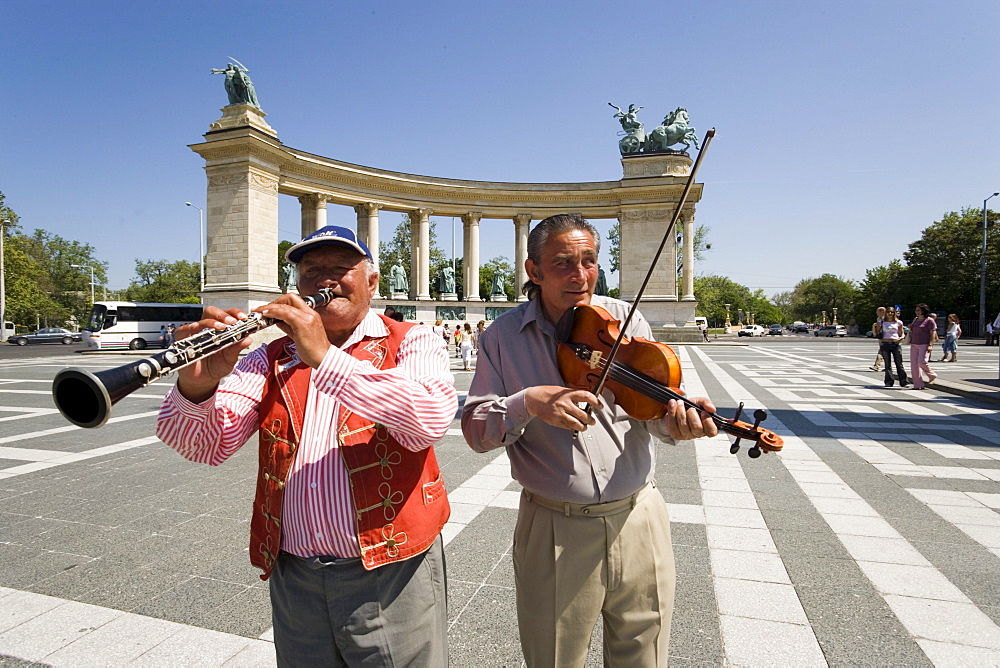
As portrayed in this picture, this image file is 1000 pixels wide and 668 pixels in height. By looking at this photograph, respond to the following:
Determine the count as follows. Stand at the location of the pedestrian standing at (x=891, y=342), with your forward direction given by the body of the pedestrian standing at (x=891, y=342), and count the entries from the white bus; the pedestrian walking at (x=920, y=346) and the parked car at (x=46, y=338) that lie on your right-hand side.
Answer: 2

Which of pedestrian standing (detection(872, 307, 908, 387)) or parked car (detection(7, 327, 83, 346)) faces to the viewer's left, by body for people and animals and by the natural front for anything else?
the parked car

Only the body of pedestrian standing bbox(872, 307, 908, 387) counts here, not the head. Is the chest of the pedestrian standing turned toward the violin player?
yes

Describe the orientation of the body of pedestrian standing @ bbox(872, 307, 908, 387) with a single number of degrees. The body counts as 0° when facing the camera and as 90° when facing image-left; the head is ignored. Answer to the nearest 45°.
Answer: approximately 0°

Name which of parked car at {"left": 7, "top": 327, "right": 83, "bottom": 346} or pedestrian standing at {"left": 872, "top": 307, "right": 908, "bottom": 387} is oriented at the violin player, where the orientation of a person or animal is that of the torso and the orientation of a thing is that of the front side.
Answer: the pedestrian standing

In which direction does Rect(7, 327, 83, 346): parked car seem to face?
to the viewer's left

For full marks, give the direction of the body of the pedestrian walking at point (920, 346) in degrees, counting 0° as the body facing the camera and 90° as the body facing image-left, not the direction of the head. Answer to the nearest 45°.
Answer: approximately 45°

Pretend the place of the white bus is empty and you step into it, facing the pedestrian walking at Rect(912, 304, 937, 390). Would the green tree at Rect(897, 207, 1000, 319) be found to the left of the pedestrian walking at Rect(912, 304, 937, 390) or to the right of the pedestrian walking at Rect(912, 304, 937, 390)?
left

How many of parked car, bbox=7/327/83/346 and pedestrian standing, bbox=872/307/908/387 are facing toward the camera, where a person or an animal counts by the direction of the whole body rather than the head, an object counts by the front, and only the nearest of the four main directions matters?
1

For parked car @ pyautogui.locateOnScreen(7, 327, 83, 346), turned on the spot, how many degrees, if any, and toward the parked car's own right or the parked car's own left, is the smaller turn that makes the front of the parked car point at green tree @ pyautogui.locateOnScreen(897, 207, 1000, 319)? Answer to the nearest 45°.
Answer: approximately 135° to the parked car's own left

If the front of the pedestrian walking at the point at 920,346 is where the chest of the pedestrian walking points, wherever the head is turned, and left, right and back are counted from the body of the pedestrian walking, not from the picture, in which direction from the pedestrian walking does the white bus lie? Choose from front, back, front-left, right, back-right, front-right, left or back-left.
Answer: front-right

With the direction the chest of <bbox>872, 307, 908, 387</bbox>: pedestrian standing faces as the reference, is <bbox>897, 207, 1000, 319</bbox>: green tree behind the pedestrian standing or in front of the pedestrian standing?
behind
